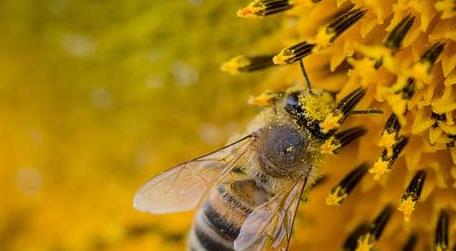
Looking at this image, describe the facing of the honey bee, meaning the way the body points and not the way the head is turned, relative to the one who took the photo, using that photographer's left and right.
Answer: facing away from the viewer and to the right of the viewer

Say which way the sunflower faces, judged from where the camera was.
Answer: facing the viewer and to the left of the viewer
